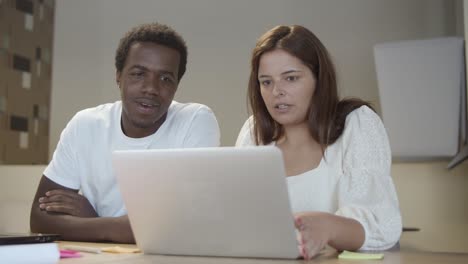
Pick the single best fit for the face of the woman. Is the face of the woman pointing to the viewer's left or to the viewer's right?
to the viewer's left

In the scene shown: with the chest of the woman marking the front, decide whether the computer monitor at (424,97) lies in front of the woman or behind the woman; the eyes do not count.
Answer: behind

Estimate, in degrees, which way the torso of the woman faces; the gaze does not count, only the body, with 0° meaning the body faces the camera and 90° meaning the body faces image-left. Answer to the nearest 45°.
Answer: approximately 45°

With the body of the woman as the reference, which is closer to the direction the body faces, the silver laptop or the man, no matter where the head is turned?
the silver laptop
